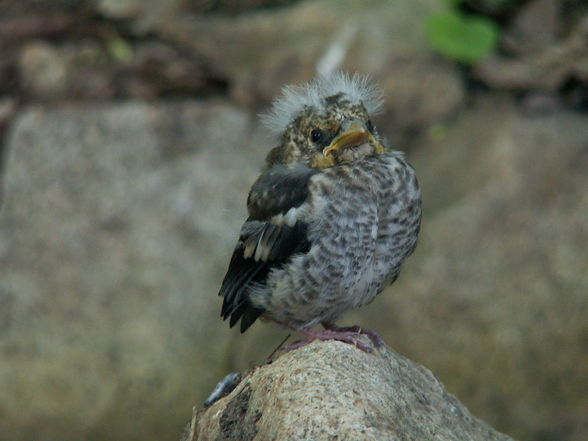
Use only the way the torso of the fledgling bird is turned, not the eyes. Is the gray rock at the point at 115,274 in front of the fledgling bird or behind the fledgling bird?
behind

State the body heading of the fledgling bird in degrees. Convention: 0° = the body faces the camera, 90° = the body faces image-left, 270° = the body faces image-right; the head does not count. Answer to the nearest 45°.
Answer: approximately 315°

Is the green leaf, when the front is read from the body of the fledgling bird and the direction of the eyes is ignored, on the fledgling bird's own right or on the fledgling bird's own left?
on the fledgling bird's own left
